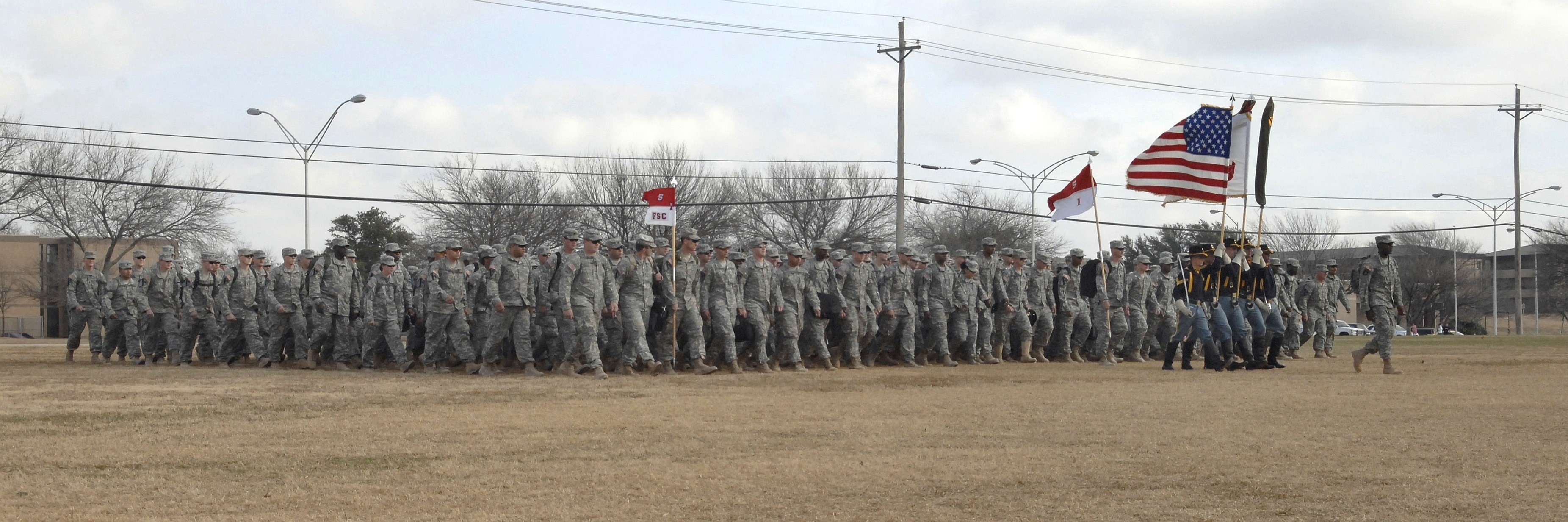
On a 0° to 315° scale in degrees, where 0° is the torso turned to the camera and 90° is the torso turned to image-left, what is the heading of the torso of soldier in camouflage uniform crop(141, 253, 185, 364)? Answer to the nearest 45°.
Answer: approximately 315°

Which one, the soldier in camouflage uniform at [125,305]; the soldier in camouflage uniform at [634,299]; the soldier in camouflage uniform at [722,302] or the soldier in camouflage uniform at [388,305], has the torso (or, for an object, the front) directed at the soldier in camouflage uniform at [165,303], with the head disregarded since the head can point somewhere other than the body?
the soldier in camouflage uniform at [125,305]

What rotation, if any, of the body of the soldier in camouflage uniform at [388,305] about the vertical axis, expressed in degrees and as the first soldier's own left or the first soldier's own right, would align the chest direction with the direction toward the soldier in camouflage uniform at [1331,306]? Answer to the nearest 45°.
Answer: approximately 45° to the first soldier's own left

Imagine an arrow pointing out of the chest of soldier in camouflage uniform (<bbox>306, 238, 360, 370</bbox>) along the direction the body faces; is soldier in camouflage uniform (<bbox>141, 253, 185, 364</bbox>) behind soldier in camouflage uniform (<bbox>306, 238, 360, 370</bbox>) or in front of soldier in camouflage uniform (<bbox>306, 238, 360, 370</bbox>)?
behind

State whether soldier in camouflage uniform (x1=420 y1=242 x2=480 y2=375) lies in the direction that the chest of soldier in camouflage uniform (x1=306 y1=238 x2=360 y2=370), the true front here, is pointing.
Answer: yes

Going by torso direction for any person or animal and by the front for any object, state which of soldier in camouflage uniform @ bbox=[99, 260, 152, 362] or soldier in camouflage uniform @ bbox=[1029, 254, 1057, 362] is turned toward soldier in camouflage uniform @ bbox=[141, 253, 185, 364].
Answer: soldier in camouflage uniform @ bbox=[99, 260, 152, 362]

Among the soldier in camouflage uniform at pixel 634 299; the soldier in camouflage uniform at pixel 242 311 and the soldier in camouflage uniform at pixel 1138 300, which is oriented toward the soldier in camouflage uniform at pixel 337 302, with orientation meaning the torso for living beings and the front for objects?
the soldier in camouflage uniform at pixel 242 311

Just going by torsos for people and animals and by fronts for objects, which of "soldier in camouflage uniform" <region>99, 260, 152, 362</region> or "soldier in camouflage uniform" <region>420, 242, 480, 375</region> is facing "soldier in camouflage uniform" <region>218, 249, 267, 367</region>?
"soldier in camouflage uniform" <region>99, 260, 152, 362</region>

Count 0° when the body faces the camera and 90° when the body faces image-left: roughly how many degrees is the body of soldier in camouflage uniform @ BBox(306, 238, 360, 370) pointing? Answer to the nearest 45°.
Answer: approximately 315°

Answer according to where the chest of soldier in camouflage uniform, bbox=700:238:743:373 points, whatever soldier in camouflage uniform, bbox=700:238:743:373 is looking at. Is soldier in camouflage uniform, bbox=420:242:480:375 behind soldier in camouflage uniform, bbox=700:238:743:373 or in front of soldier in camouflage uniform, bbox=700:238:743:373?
behind

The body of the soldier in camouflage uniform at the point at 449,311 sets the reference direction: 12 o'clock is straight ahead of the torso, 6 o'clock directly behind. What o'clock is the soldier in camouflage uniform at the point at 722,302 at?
the soldier in camouflage uniform at the point at 722,302 is roughly at 11 o'clock from the soldier in camouflage uniform at the point at 449,311.
